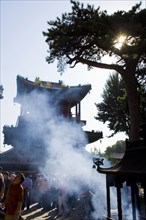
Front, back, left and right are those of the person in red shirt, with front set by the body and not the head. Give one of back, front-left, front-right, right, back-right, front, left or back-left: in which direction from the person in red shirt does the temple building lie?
left

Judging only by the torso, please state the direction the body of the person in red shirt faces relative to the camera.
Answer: to the viewer's right
